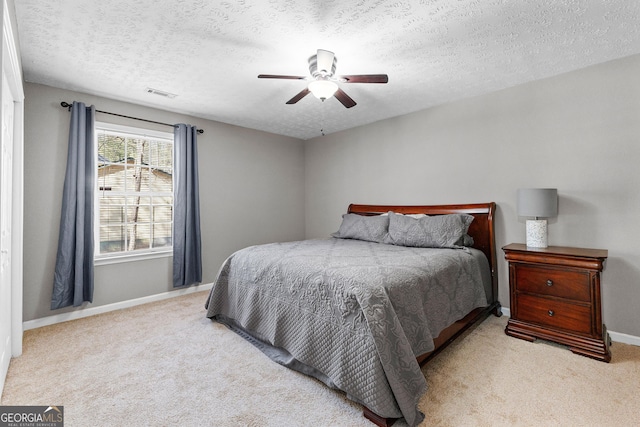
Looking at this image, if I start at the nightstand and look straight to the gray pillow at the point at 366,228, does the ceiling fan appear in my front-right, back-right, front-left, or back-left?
front-left

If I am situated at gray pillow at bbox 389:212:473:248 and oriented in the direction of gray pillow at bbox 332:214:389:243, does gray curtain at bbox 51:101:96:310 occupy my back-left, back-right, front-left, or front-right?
front-left

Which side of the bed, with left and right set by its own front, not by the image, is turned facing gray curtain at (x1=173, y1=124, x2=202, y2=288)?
right

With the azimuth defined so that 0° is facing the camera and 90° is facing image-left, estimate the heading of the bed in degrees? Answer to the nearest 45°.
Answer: approximately 45°

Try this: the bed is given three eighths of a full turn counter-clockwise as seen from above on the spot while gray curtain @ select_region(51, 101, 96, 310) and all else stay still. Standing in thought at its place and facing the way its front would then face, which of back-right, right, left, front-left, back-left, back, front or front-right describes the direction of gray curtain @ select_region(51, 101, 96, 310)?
back

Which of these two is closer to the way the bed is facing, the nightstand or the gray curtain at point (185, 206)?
the gray curtain

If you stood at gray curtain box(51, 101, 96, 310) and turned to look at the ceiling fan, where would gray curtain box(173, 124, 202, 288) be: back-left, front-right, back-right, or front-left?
front-left

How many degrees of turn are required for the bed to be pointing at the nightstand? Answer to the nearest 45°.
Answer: approximately 135° to its left

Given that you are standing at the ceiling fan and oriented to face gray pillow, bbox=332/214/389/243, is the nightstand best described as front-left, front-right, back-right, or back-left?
front-right

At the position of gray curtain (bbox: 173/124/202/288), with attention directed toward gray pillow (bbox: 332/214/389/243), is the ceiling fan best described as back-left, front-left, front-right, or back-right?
front-right
